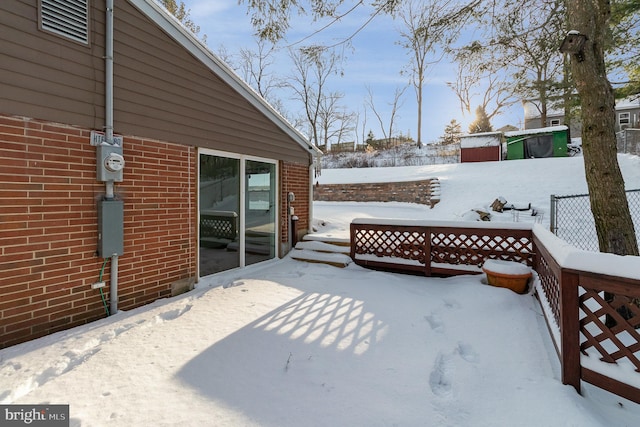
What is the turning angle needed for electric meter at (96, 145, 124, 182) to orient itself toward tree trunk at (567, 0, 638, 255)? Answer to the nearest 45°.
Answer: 0° — it already faces it

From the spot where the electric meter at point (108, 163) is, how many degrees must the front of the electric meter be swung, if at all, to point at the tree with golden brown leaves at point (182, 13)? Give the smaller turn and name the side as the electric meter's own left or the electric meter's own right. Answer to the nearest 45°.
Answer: approximately 135° to the electric meter's own left

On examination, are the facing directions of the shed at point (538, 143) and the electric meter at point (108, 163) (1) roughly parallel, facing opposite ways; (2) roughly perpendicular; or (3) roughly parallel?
roughly perpendicular

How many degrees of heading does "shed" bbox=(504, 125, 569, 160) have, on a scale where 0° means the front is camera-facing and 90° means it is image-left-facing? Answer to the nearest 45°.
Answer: approximately 0°

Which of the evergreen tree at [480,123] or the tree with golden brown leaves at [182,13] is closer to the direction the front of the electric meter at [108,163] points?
the evergreen tree

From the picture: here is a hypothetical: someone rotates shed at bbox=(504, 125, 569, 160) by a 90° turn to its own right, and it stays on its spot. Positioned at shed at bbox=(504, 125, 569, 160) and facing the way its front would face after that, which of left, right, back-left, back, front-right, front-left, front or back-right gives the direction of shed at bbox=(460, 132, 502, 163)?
front

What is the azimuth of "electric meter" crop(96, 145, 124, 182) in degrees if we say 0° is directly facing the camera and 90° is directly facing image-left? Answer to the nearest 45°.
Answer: approximately 315°

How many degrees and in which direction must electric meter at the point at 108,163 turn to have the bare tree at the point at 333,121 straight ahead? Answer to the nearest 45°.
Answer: approximately 90° to its left

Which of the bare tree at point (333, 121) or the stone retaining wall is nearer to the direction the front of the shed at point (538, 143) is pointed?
the stone retaining wall

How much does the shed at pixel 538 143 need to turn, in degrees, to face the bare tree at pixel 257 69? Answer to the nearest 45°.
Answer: approximately 90° to its right

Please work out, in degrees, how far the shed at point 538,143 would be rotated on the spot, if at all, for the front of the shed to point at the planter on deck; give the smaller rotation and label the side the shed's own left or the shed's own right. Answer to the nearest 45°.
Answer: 0° — it already faces it

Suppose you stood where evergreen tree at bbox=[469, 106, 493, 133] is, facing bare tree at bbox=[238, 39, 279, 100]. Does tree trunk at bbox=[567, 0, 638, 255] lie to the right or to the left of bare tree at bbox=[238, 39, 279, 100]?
left
